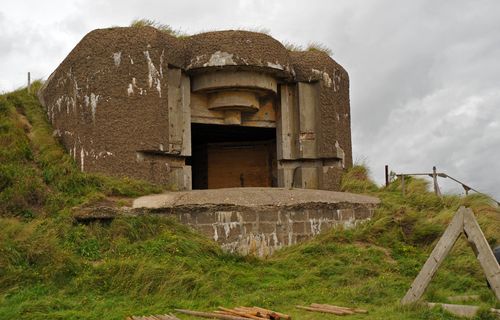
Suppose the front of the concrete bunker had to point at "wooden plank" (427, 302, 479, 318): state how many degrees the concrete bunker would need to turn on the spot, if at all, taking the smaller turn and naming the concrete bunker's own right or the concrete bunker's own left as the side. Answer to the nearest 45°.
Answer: approximately 45° to the concrete bunker's own left

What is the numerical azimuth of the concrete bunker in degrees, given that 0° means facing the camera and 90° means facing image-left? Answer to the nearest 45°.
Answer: approximately 0°

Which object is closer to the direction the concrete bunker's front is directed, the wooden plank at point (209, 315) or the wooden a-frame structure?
the wooden plank

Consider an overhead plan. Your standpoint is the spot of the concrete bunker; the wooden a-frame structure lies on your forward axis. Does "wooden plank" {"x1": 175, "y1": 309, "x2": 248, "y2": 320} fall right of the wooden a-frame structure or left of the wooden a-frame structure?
right

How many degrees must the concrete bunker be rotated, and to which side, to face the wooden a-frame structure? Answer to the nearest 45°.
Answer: approximately 45° to its left

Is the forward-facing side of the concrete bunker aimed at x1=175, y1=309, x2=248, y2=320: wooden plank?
yes

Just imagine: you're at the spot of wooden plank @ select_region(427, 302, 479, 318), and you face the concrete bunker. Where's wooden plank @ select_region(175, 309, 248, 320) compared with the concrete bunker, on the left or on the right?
left
